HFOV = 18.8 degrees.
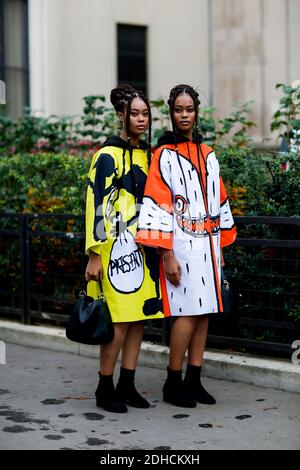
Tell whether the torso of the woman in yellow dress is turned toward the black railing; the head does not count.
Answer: no

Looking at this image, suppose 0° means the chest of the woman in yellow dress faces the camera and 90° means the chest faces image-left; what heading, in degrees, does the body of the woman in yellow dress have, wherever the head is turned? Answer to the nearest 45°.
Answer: approximately 315°
